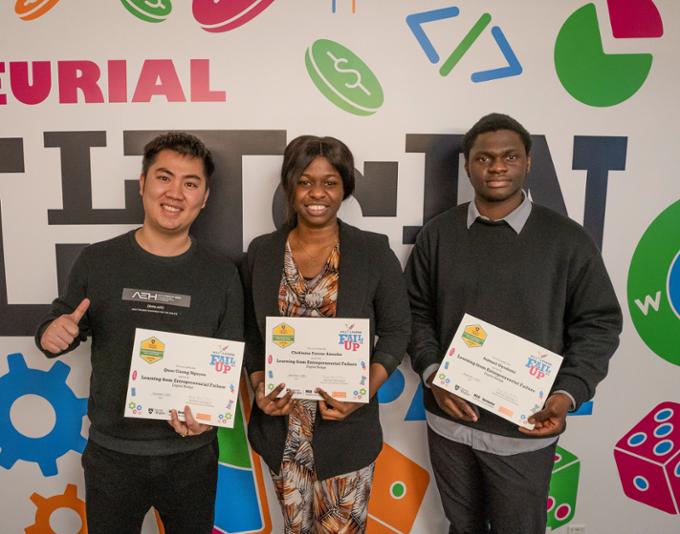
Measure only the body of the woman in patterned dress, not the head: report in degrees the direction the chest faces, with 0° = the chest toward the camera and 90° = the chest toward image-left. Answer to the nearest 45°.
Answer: approximately 0°

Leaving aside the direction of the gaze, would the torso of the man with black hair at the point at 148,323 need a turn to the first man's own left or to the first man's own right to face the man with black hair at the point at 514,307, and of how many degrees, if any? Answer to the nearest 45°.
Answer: approximately 90° to the first man's own left

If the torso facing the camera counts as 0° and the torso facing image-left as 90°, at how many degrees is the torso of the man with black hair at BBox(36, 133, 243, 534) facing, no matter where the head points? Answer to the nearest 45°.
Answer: approximately 0°
